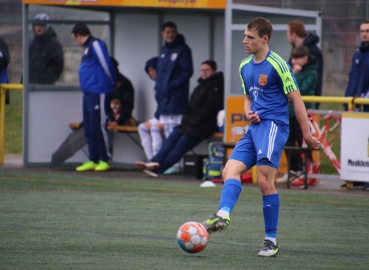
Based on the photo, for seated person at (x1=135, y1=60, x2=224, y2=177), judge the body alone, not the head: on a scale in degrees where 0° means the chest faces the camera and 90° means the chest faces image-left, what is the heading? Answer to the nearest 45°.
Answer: approximately 45°

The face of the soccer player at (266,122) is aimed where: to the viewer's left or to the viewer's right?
to the viewer's left

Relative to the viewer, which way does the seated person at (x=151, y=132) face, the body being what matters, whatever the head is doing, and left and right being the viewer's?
facing the viewer

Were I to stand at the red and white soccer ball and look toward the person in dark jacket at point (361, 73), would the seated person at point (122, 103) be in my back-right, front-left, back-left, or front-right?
front-left

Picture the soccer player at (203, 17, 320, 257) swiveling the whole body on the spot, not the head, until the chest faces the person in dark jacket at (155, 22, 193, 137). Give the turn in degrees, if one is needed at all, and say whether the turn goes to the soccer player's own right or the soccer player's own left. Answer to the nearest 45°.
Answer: approximately 135° to the soccer player's own right

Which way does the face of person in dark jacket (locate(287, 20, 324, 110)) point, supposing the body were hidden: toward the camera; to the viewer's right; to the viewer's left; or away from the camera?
to the viewer's left

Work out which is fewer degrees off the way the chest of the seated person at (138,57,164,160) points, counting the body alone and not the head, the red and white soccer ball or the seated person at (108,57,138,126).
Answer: the red and white soccer ball

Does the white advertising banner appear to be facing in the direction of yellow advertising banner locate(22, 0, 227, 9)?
no

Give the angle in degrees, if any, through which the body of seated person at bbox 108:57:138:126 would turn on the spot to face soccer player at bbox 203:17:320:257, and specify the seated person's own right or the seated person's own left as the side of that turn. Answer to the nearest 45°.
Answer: approximately 45° to the seated person's own left

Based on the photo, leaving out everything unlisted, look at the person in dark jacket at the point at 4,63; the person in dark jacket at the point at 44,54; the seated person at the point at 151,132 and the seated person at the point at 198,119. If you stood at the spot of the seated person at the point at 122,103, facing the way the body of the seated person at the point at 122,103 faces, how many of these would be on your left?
2

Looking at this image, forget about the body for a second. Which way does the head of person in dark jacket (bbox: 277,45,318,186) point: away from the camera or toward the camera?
toward the camera

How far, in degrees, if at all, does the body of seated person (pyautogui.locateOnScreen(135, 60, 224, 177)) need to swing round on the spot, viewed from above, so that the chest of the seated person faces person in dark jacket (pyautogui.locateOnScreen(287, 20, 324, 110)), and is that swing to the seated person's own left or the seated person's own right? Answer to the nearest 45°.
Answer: approximately 90° to the seated person's own left

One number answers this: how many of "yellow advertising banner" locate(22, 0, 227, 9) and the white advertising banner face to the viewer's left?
0

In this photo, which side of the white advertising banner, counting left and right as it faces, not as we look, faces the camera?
front

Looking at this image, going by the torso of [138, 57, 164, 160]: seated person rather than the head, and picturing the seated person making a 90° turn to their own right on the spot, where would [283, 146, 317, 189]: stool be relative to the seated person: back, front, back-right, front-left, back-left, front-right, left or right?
back-left

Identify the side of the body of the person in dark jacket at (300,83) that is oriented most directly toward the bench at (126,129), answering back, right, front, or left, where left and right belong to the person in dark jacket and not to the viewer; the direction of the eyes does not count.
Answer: right

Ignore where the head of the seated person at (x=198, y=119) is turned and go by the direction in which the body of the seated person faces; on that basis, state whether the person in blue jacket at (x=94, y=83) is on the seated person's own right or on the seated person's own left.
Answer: on the seated person's own right
